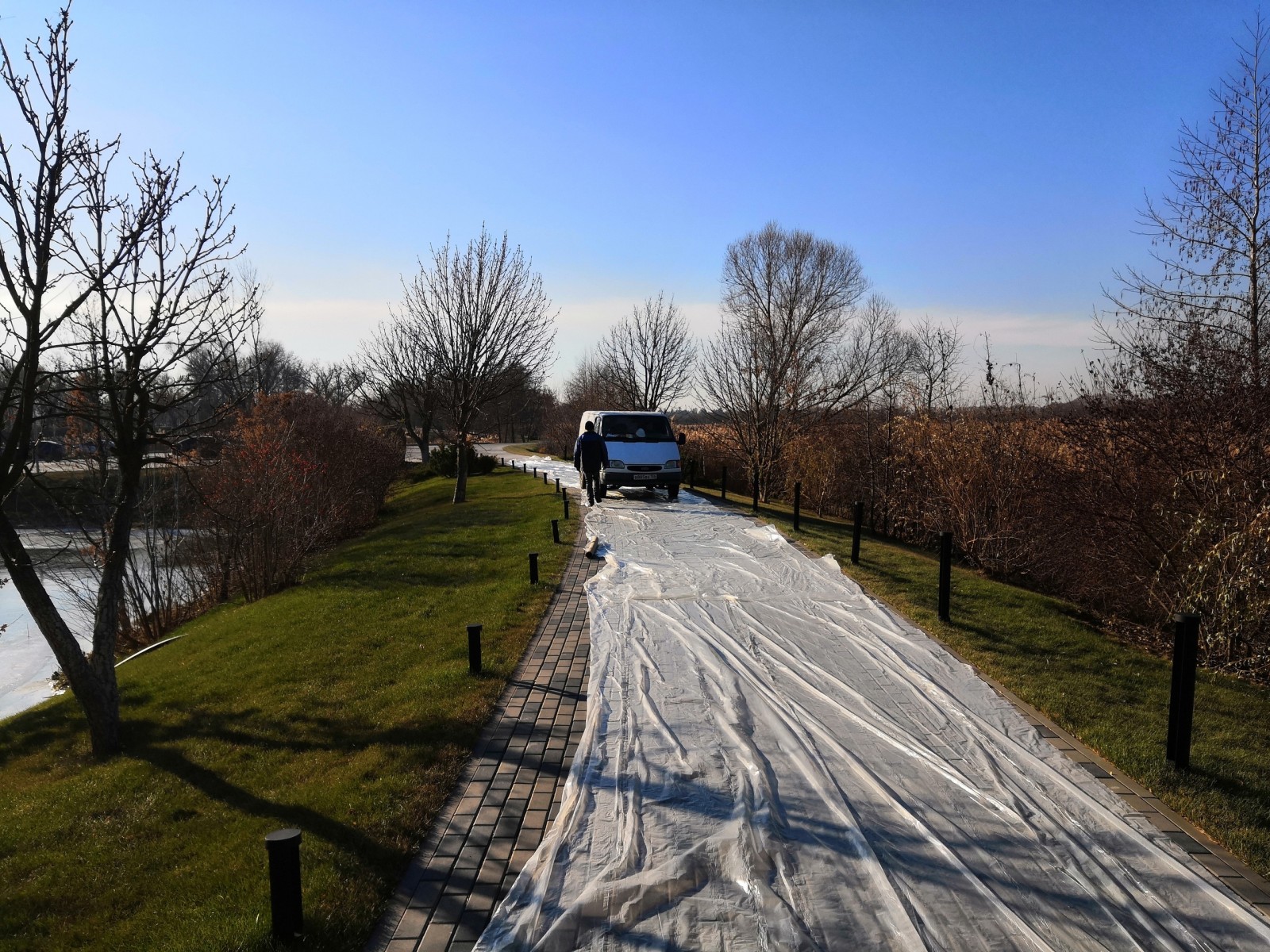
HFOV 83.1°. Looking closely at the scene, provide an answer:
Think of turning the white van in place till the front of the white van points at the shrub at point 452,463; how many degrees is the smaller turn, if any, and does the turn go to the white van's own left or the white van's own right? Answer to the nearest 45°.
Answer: approximately 135° to the white van's own right

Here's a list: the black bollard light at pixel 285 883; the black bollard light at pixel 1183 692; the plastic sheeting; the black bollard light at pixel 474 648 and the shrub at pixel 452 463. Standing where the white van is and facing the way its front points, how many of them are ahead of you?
4

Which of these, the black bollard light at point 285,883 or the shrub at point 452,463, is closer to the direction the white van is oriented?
the black bollard light

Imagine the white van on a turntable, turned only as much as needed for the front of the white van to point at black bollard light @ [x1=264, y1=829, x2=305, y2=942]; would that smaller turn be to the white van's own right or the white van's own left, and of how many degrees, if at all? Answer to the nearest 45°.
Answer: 0° — it already faces it

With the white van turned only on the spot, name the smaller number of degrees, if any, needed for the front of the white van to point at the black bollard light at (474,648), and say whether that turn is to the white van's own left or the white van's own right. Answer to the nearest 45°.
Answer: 0° — it already faces it

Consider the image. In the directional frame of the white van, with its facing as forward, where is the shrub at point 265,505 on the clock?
The shrub is roughly at 2 o'clock from the white van.

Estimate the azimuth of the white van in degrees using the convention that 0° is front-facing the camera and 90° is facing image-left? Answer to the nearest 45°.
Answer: approximately 0°
